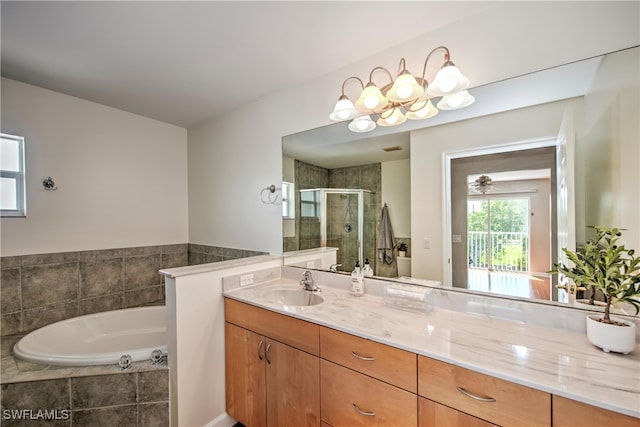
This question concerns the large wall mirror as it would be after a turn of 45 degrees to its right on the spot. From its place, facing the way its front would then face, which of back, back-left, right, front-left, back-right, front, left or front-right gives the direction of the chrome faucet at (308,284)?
front

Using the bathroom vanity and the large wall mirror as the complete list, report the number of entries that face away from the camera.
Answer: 0

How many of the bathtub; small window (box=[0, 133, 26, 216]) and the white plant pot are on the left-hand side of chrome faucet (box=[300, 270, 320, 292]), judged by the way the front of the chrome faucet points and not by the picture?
1

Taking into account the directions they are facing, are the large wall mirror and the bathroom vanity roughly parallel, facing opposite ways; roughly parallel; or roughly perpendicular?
roughly parallel

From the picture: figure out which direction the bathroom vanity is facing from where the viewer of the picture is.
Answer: facing the viewer and to the left of the viewer

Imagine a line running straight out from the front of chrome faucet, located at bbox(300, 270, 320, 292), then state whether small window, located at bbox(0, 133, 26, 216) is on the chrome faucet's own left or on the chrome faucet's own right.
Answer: on the chrome faucet's own right

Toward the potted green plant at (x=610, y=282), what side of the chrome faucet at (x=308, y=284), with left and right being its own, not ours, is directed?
left

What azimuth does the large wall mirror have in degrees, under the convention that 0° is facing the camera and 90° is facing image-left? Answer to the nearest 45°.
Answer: approximately 45°

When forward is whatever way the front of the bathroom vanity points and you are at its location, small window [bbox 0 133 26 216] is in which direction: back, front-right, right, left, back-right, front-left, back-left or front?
front-right
